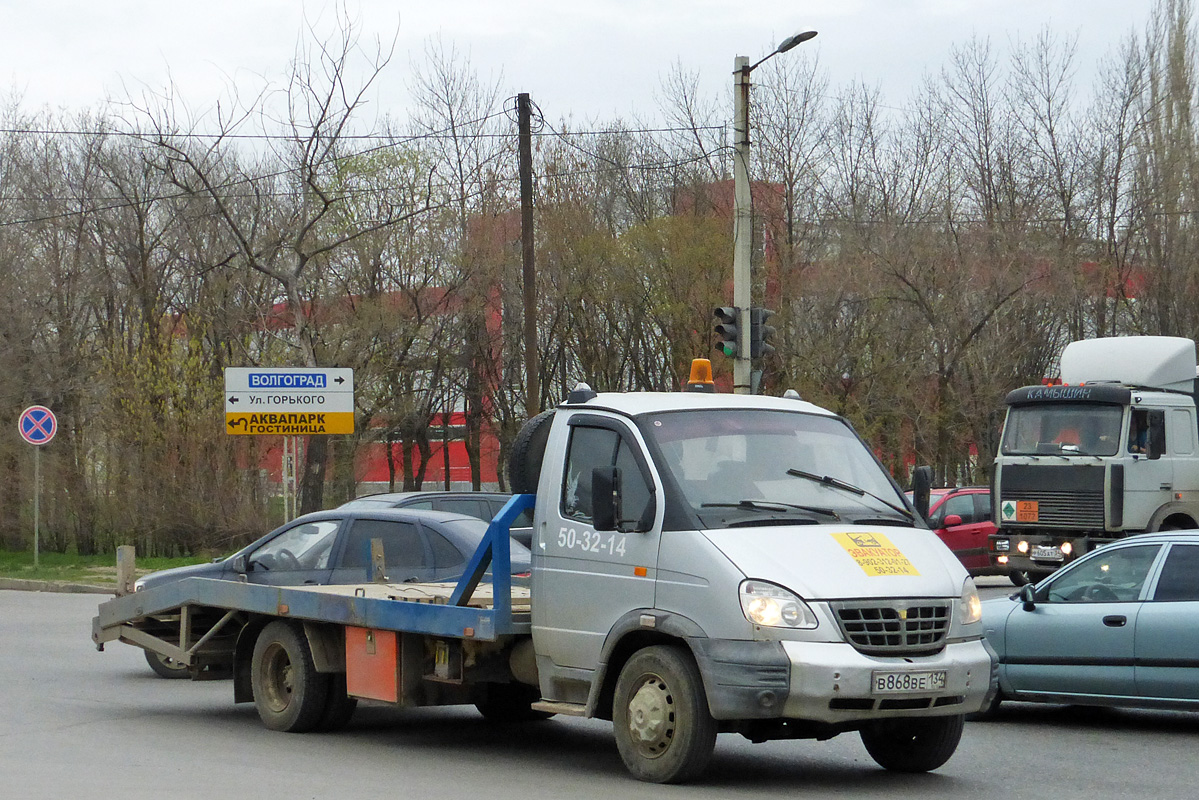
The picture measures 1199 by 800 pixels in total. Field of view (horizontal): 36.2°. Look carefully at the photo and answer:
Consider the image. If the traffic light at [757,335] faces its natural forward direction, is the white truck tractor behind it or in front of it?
in front

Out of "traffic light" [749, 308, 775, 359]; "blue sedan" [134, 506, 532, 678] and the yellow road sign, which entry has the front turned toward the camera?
the yellow road sign

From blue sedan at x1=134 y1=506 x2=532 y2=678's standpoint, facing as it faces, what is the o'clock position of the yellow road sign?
The yellow road sign is roughly at 3 o'clock from the blue sedan.

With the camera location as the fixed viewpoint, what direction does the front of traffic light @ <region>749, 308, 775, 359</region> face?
facing to the right of the viewer

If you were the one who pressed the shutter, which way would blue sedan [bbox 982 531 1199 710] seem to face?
facing to the left of the viewer

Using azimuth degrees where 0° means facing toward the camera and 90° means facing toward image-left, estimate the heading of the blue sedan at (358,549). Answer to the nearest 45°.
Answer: approximately 90°

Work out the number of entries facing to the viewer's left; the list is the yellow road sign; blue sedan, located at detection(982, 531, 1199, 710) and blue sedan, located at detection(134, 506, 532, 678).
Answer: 2

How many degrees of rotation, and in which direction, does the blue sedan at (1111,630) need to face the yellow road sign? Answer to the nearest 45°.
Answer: approximately 45° to its right

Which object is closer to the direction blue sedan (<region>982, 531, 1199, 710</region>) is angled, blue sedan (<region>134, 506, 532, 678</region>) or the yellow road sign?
the blue sedan

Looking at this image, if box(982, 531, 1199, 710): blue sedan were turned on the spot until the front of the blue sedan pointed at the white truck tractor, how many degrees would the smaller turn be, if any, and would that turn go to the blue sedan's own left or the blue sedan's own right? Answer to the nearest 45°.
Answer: approximately 90° to the blue sedan's own right

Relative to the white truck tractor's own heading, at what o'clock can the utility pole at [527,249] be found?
The utility pole is roughly at 2 o'clock from the white truck tractor.

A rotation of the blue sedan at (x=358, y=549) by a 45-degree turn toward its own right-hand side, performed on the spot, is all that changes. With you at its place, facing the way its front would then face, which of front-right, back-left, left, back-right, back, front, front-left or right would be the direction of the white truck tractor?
right

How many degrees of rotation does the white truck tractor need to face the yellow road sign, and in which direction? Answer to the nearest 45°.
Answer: approximately 45° to its right

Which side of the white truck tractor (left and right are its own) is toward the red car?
right

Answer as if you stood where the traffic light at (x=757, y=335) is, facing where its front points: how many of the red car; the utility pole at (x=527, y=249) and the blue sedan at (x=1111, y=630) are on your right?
1
